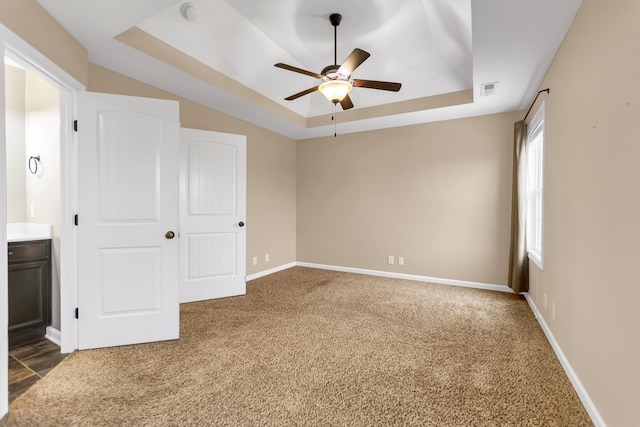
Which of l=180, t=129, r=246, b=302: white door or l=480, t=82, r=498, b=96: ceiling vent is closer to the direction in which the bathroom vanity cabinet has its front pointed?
the ceiling vent

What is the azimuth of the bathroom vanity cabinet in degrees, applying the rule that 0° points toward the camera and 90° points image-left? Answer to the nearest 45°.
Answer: approximately 315°

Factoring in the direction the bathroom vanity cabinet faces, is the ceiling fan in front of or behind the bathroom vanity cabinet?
in front

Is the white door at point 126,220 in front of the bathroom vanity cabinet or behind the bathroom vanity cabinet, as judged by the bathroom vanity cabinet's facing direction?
in front

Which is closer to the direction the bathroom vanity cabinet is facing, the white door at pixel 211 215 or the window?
the window

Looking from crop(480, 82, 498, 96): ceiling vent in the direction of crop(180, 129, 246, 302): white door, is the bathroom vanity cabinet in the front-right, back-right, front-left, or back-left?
front-left
